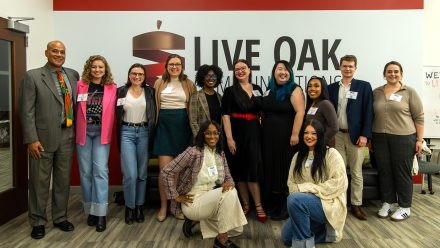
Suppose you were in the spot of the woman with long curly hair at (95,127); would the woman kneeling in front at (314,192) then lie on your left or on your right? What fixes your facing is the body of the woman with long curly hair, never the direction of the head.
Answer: on your left

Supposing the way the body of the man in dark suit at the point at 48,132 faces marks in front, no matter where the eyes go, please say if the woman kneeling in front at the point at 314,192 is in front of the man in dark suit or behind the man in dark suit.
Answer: in front

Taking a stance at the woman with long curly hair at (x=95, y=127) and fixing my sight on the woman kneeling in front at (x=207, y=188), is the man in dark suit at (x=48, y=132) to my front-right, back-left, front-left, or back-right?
back-right

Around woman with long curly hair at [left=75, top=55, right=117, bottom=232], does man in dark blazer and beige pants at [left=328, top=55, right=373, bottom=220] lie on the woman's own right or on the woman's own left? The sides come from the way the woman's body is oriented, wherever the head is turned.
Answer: on the woman's own left

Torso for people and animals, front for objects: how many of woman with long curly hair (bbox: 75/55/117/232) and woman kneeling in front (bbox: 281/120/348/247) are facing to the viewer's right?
0

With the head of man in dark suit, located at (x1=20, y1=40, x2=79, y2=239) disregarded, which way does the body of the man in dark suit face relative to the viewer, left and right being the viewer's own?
facing the viewer and to the right of the viewer

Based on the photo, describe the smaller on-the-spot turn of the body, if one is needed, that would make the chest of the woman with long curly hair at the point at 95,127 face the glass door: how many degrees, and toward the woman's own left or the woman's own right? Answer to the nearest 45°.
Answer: approximately 135° to the woman's own right

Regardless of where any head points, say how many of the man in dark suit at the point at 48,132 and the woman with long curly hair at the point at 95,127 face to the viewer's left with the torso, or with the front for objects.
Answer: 0

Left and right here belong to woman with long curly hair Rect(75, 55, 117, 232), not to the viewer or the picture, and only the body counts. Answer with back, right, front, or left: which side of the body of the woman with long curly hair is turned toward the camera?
front

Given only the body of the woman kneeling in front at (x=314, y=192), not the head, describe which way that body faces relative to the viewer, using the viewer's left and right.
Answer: facing the viewer and to the left of the viewer

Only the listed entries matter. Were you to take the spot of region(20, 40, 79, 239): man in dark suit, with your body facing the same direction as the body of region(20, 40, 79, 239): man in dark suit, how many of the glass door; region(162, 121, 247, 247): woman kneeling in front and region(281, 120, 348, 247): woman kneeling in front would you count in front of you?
2

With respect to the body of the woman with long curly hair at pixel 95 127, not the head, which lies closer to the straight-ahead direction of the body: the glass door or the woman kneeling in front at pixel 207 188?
the woman kneeling in front

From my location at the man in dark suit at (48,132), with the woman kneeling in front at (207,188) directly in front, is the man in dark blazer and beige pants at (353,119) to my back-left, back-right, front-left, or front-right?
front-left
